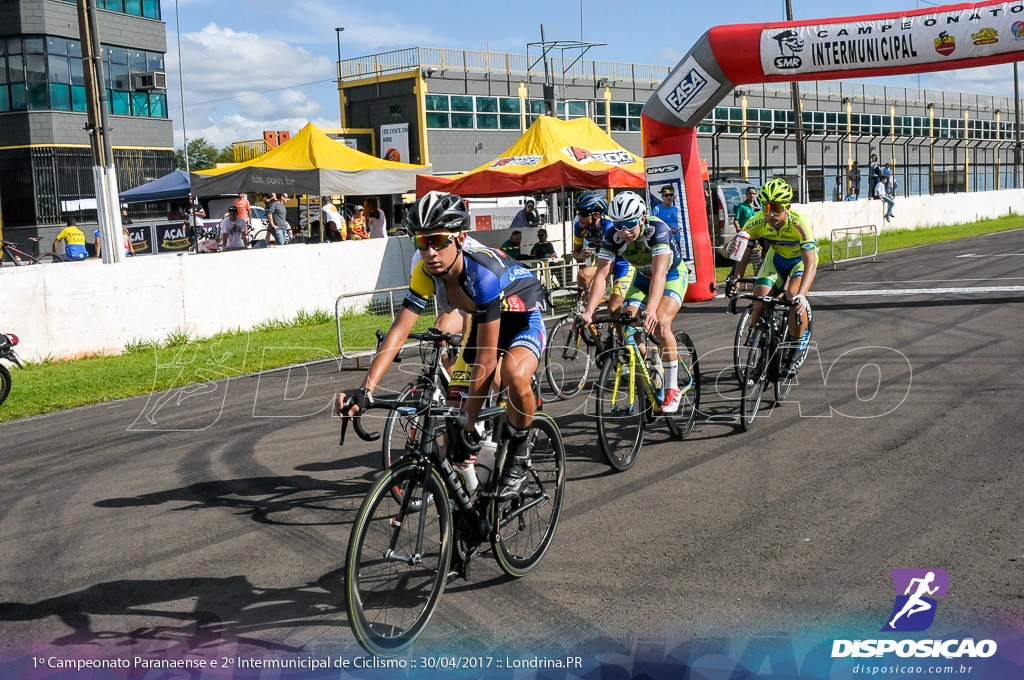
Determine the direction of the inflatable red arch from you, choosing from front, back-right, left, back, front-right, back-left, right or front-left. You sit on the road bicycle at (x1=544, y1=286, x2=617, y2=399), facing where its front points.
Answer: back

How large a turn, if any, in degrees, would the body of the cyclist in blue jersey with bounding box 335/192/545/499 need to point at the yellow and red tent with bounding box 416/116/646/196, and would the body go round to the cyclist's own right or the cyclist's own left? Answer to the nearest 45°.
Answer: approximately 135° to the cyclist's own right

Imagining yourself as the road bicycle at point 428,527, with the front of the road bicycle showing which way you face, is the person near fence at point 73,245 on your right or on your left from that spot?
on your right

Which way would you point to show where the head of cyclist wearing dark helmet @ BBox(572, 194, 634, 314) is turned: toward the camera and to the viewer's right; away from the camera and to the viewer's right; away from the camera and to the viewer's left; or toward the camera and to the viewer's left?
toward the camera and to the viewer's left

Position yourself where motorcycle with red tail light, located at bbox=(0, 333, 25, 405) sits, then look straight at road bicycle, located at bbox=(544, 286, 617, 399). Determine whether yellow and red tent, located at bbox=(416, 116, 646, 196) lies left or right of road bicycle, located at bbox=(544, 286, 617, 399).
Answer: left

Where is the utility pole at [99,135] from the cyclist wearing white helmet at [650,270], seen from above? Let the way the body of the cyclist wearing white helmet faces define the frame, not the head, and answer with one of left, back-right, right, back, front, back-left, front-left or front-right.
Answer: right

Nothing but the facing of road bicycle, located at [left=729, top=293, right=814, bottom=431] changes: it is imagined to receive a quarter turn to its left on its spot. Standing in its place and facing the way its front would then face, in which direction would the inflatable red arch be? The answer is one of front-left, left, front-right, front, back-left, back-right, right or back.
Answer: back-left

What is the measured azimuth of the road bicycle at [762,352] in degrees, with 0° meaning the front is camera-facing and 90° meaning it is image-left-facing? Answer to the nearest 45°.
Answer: approximately 45°

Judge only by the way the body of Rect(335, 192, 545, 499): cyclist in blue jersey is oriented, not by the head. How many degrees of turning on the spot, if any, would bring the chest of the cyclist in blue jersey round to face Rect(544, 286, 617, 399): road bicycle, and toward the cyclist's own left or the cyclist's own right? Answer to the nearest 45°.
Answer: approximately 135° to the cyclist's own right

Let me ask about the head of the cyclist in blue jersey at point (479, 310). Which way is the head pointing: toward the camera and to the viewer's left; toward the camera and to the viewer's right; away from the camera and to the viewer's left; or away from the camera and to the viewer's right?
toward the camera and to the viewer's left

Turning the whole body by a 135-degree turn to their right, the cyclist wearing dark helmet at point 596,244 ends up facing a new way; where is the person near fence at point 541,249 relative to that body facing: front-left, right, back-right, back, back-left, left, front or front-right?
front

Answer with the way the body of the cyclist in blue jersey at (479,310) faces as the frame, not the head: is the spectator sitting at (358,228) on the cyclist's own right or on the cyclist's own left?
on the cyclist's own right

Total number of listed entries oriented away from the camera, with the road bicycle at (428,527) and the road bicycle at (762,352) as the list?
0

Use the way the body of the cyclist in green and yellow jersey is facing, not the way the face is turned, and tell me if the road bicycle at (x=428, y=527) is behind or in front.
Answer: in front

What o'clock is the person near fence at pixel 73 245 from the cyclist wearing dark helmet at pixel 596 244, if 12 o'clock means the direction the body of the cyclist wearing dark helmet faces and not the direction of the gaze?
The person near fence is roughly at 3 o'clock from the cyclist wearing dark helmet.
